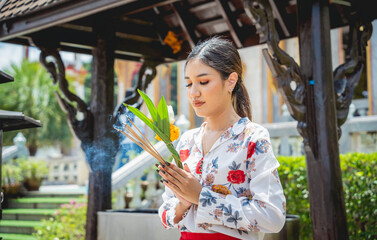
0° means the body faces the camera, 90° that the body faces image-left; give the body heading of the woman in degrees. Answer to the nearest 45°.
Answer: approximately 45°

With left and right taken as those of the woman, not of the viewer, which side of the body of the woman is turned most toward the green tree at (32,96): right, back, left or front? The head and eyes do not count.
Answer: right

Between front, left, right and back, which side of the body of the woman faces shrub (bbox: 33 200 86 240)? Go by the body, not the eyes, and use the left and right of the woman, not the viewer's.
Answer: right

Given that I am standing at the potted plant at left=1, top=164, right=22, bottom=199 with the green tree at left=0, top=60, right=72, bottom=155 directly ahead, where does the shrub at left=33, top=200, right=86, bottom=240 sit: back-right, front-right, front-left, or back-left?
back-right

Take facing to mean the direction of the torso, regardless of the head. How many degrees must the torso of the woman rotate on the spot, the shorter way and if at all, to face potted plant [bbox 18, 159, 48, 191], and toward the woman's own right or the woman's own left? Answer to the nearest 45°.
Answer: approximately 90° to the woman's own right

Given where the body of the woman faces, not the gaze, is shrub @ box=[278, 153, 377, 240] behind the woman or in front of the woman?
behind

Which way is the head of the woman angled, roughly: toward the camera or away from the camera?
toward the camera
